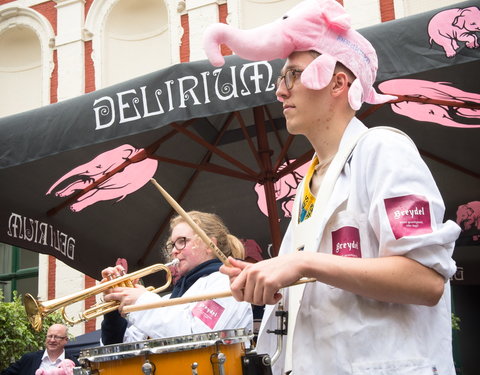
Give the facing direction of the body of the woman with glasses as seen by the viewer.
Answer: to the viewer's left

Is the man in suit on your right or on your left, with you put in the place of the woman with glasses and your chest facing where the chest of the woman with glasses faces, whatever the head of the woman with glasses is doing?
on your right

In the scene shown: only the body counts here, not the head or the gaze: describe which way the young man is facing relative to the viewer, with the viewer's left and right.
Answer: facing to the left of the viewer

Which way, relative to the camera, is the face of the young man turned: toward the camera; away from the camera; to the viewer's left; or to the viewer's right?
to the viewer's left

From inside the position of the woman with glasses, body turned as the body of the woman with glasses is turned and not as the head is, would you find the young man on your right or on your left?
on your left

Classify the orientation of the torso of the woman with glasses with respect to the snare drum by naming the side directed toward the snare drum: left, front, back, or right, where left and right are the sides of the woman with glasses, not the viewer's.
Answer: left

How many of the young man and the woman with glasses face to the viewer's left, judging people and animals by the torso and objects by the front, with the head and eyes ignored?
2

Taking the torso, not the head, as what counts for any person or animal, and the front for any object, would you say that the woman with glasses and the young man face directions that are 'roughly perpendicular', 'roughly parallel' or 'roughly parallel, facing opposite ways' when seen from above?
roughly parallel

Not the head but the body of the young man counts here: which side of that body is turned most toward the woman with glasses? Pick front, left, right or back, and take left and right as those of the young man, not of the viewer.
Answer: right
